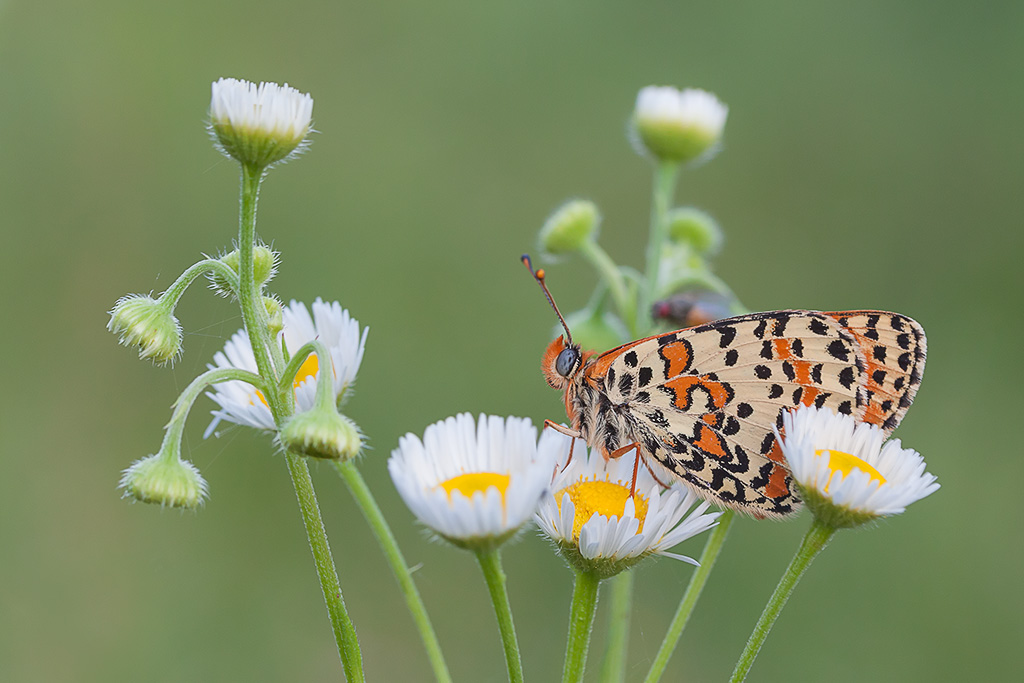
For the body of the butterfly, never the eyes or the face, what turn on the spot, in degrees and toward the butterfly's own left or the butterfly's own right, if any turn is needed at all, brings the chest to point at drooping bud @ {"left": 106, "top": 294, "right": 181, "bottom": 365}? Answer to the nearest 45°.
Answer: approximately 45° to the butterfly's own left

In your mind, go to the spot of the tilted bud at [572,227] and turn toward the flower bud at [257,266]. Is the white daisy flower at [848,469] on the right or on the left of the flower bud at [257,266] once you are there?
left

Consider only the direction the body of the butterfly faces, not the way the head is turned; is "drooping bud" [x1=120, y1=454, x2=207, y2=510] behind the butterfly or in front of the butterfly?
in front

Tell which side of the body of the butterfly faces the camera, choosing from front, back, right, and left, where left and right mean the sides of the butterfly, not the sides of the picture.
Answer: left

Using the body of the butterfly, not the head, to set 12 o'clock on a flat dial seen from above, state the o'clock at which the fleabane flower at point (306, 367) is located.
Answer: The fleabane flower is roughly at 11 o'clock from the butterfly.

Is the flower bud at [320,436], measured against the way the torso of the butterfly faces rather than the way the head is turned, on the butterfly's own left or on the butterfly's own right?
on the butterfly's own left
